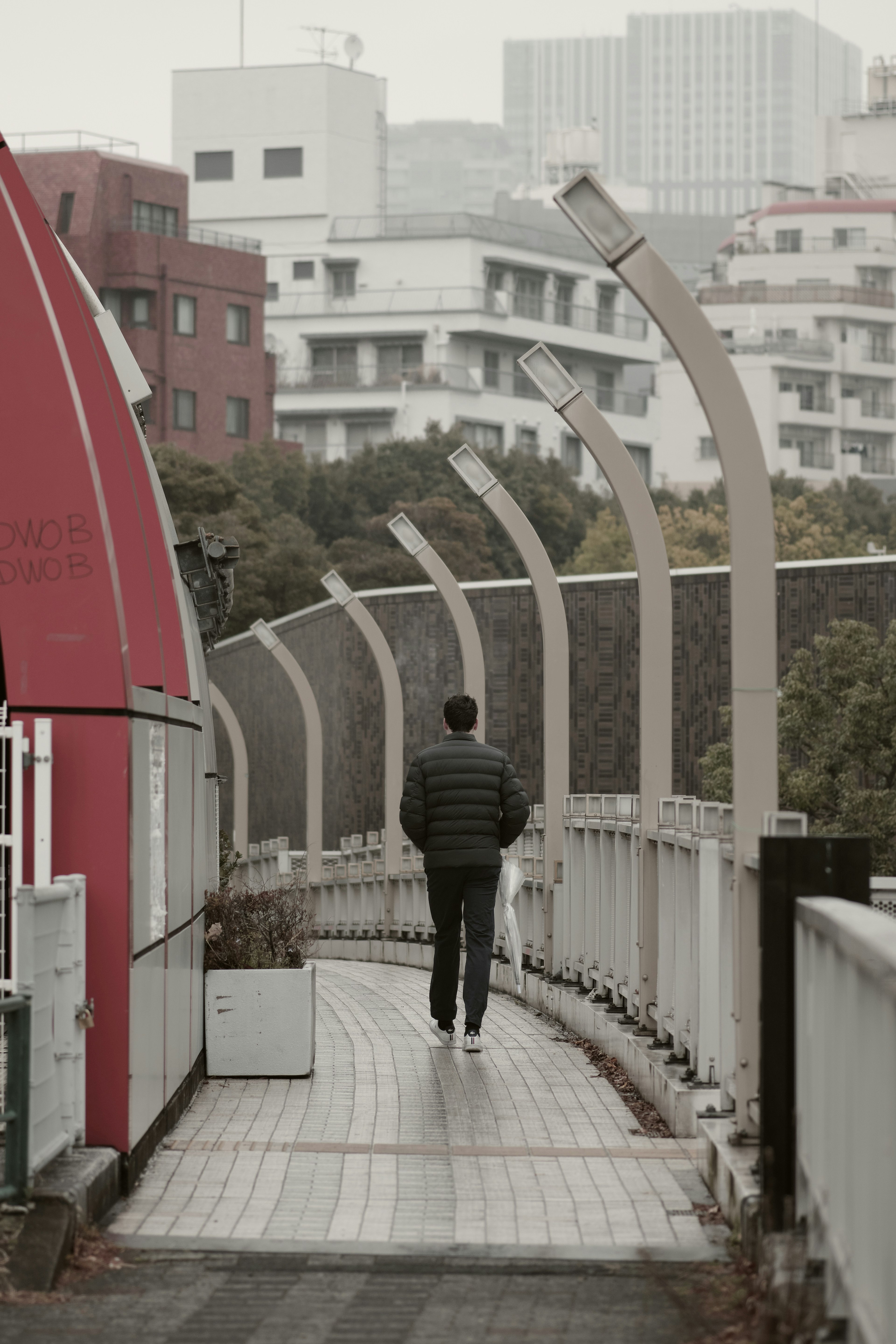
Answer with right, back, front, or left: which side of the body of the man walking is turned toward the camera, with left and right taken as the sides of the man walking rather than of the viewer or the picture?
back

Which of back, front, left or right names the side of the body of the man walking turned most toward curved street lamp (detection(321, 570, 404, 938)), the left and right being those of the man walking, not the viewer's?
front

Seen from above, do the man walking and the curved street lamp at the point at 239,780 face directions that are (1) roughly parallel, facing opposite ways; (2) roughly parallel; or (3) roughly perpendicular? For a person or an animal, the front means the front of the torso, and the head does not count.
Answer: roughly perpendicular

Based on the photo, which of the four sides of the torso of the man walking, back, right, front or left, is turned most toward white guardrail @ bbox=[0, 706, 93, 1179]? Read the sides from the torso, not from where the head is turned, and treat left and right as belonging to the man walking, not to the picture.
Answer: back

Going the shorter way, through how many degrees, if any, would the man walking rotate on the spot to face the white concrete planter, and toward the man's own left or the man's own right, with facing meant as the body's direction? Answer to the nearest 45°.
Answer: approximately 135° to the man's own left

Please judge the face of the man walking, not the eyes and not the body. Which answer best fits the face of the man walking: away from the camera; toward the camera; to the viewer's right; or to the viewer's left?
away from the camera

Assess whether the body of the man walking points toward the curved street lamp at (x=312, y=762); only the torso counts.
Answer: yes

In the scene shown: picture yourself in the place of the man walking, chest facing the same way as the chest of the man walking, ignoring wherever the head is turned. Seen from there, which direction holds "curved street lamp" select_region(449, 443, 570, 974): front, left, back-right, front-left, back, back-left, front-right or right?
front

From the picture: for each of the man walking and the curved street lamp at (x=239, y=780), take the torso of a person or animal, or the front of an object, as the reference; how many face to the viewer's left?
1

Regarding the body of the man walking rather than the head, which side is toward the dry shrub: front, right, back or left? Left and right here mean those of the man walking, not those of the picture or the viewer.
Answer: left

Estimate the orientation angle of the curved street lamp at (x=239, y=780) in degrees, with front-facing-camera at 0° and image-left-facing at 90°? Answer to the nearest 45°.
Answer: approximately 90°

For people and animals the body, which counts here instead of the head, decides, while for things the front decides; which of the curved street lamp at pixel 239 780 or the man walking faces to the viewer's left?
the curved street lamp
